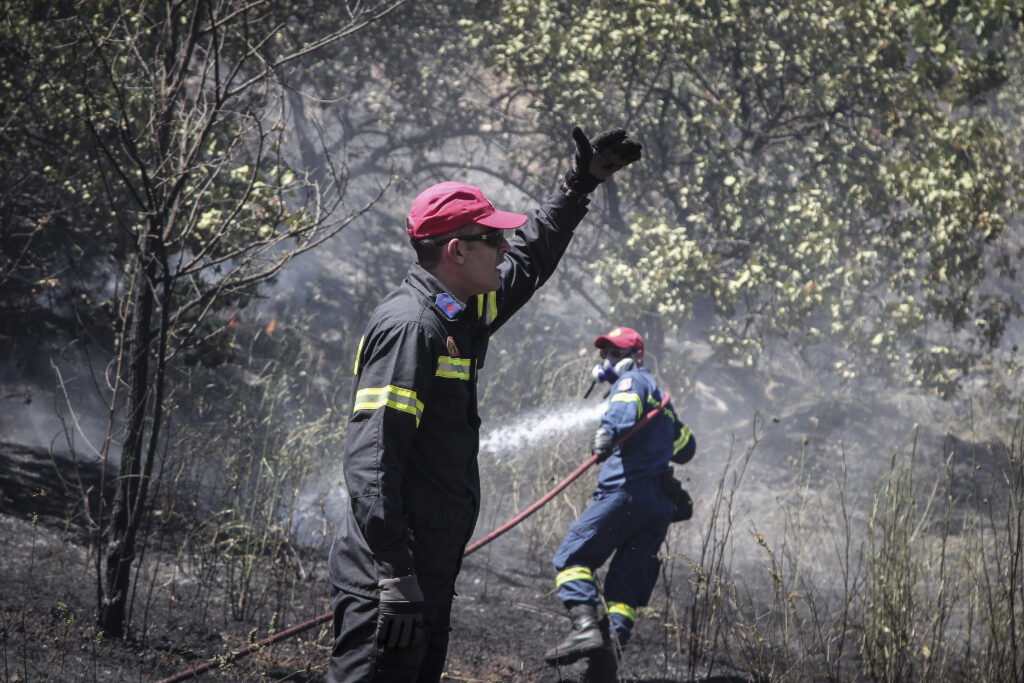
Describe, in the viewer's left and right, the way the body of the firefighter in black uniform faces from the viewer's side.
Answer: facing to the right of the viewer

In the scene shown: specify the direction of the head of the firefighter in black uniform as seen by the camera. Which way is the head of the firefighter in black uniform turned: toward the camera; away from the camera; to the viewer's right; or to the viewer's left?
to the viewer's right

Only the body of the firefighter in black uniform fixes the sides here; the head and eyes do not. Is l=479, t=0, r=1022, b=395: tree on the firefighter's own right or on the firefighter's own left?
on the firefighter's own left

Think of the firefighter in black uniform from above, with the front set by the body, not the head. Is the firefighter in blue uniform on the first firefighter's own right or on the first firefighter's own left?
on the first firefighter's own left

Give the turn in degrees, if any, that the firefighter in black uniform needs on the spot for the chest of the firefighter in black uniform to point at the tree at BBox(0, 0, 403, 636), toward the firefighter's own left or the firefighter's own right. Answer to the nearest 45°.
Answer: approximately 135° to the firefighter's own left
